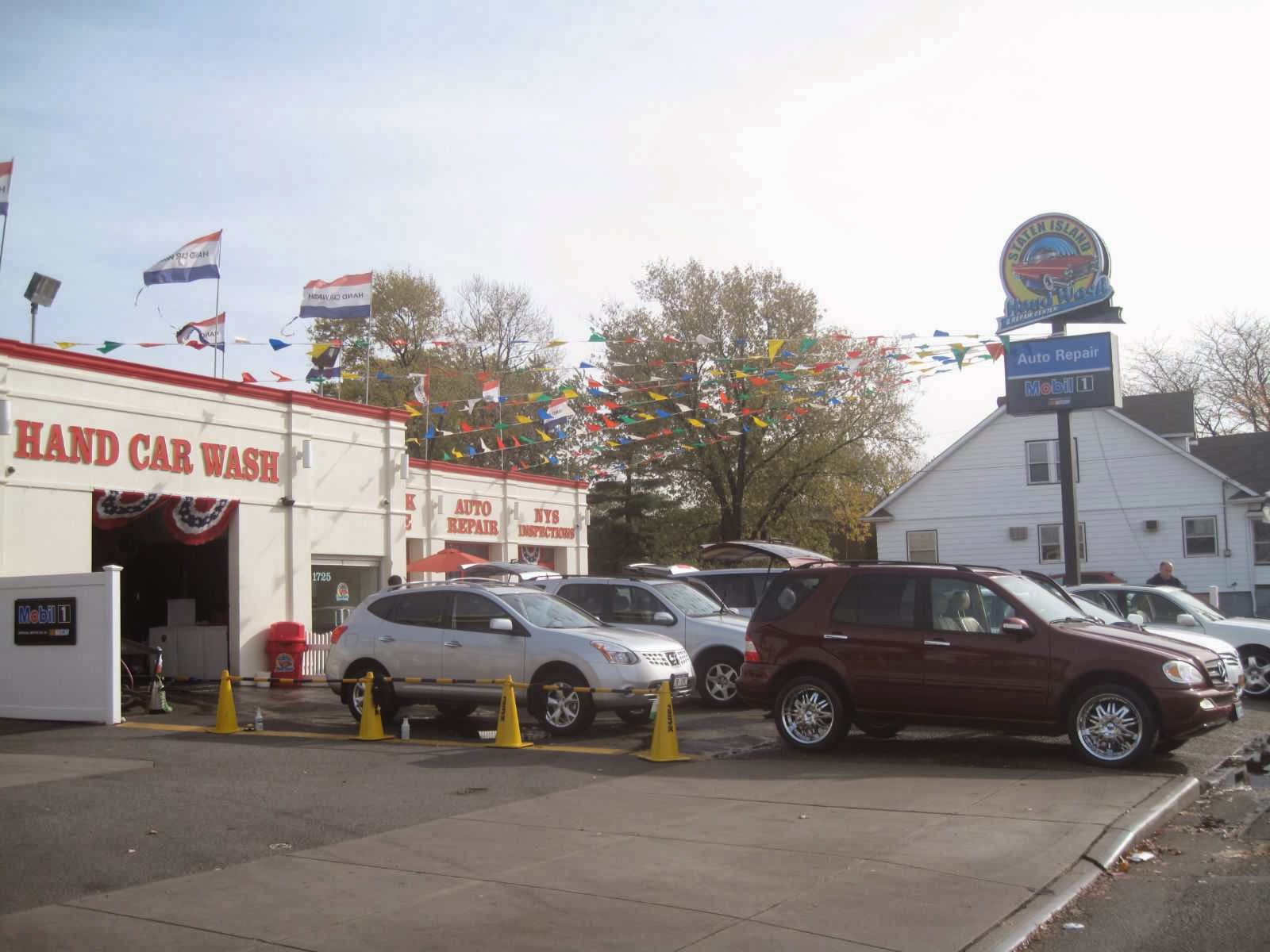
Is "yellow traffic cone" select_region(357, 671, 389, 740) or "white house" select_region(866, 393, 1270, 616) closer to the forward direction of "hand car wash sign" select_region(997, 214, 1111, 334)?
the yellow traffic cone

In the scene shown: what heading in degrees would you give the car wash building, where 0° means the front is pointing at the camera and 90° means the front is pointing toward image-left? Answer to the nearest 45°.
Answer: approximately 315°

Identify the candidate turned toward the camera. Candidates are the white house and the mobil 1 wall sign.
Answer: the mobil 1 wall sign

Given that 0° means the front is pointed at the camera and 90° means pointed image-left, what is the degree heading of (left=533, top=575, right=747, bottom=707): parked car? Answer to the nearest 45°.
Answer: approximately 315°

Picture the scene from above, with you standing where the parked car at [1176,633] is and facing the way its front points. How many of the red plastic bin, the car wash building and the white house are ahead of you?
0

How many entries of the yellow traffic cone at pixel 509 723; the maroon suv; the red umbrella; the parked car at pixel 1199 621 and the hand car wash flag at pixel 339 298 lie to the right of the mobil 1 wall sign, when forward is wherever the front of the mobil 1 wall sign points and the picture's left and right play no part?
0

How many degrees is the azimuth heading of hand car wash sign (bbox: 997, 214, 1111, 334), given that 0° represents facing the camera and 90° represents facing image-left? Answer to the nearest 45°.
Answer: approximately 0°

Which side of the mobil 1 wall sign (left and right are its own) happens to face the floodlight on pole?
back

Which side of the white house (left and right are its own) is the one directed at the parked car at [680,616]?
right

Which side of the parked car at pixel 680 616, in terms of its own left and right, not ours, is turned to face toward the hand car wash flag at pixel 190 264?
back

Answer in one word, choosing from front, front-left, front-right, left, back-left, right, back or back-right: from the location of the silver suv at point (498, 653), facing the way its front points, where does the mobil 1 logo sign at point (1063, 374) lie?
left

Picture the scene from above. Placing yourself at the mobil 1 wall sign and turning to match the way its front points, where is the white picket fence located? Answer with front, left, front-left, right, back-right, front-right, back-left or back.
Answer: back-left

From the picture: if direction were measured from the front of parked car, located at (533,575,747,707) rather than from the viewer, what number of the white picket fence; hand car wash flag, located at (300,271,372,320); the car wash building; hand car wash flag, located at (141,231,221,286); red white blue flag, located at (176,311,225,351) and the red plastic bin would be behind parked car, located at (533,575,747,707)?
6

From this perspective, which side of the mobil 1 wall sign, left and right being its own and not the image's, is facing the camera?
front
